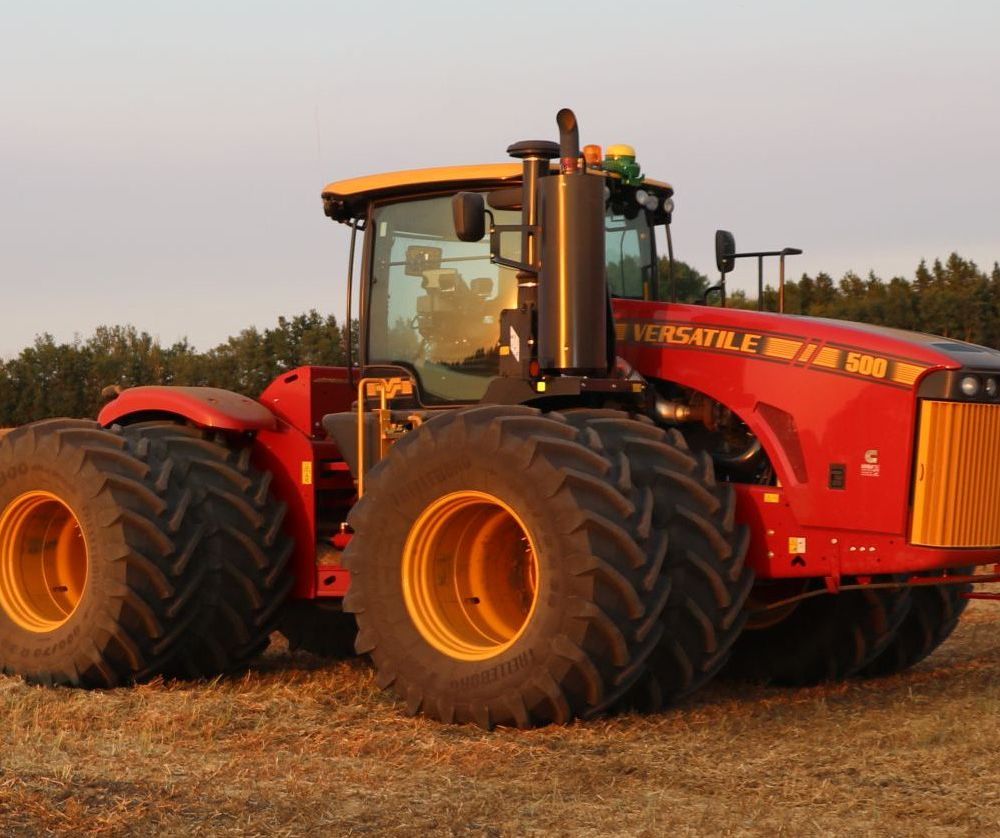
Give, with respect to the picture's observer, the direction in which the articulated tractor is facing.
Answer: facing the viewer and to the right of the viewer
